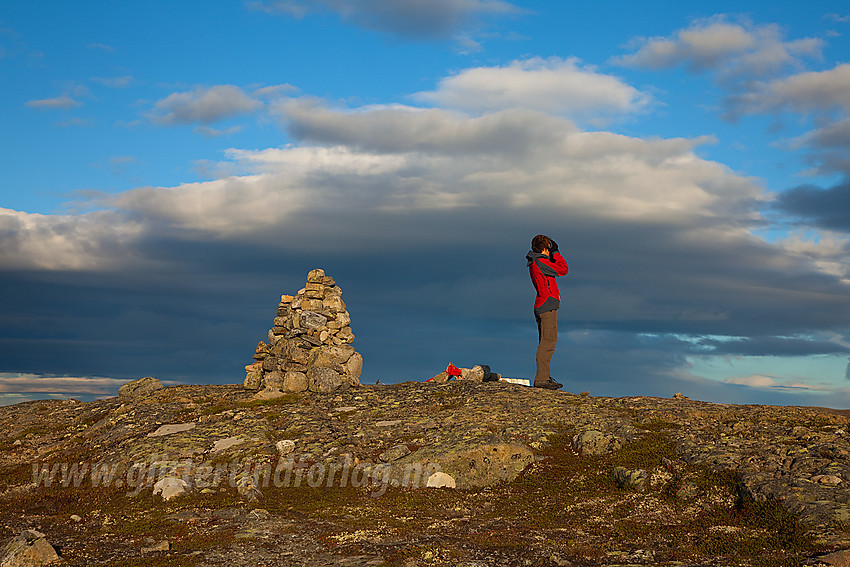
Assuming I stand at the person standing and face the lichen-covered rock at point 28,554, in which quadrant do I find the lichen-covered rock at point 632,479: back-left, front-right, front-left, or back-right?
front-left

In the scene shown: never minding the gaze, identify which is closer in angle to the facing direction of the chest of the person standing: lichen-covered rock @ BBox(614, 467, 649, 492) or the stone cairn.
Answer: the lichen-covered rock

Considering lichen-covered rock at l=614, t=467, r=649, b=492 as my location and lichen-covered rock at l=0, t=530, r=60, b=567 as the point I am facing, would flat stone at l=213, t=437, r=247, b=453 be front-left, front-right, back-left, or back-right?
front-right

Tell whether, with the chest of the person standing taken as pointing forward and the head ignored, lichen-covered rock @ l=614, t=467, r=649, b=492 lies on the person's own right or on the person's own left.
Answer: on the person's own right

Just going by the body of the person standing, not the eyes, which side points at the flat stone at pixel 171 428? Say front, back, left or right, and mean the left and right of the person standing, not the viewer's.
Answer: back

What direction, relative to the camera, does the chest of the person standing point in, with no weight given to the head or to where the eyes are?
to the viewer's right

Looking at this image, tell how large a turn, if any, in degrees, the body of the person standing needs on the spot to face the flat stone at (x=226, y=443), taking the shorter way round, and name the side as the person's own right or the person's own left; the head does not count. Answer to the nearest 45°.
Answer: approximately 135° to the person's own right

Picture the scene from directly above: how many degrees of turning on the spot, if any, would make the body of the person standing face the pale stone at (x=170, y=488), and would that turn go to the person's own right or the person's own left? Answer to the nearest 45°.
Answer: approximately 135° to the person's own right

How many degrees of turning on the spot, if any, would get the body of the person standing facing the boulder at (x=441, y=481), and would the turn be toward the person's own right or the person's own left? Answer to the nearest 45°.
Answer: approximately 90° to the person's own right

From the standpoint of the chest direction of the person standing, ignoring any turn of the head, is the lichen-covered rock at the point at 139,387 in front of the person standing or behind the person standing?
behind

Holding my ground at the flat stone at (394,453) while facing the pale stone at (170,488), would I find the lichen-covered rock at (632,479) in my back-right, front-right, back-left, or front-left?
back-left
